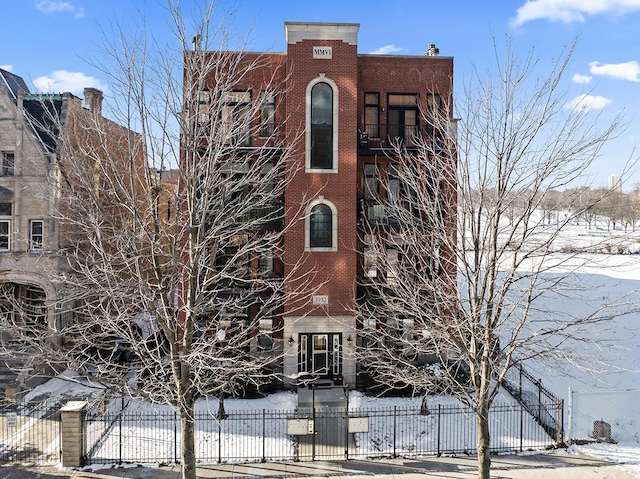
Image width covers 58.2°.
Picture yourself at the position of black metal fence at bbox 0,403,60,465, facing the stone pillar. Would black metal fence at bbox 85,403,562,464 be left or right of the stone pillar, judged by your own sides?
left

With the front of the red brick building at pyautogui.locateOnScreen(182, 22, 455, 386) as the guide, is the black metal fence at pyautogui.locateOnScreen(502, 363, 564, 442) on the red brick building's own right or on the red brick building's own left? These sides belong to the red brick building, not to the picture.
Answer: on the red brick building's own left

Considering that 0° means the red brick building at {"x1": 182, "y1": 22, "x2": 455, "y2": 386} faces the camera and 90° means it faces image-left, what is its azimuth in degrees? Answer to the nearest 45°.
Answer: approximately 0°

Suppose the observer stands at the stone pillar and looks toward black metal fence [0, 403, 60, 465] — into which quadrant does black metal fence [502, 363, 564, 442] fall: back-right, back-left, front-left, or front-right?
back-right
